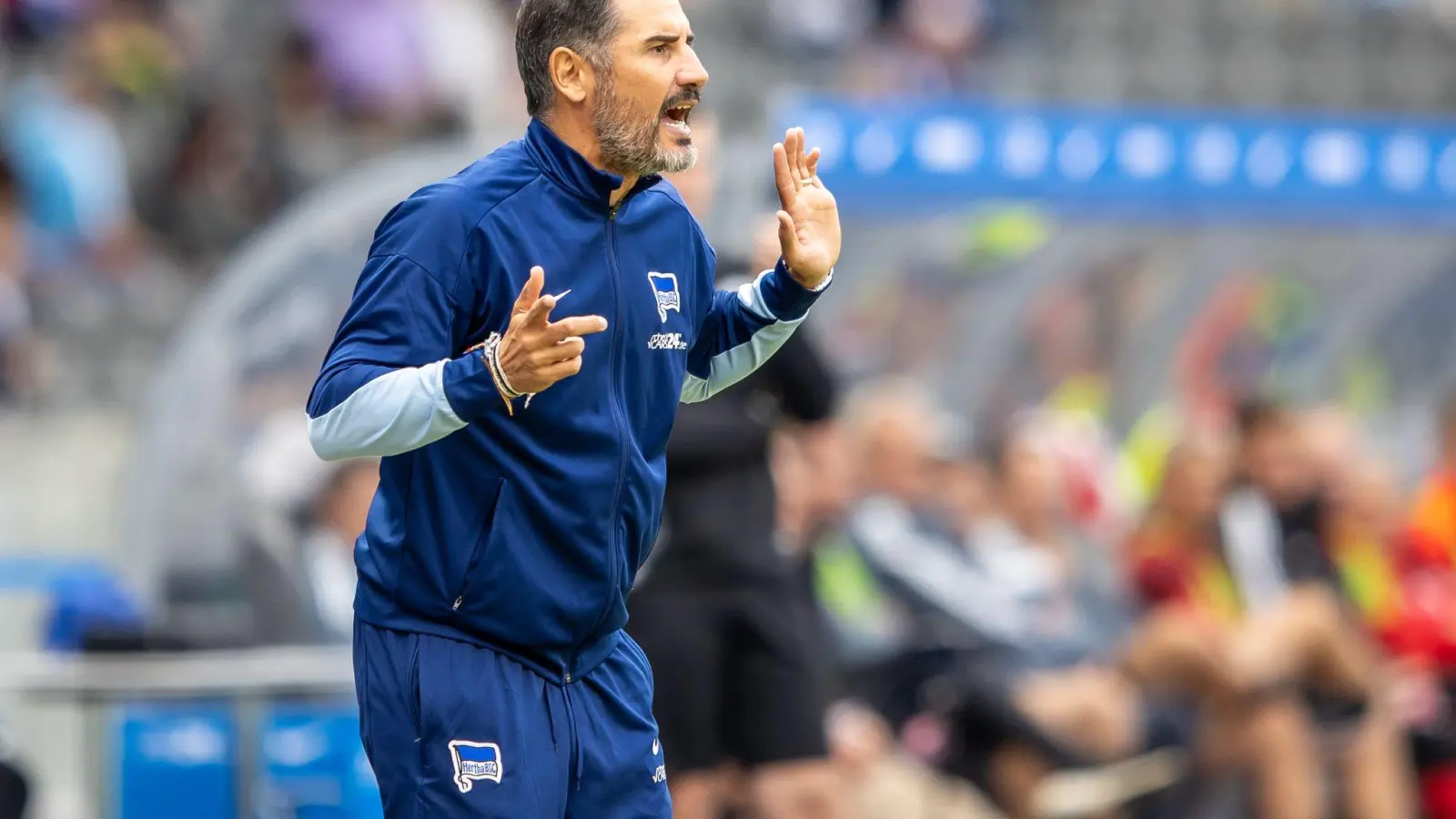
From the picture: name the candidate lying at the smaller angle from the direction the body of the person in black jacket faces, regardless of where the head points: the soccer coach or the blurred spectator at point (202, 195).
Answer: the soccer coach

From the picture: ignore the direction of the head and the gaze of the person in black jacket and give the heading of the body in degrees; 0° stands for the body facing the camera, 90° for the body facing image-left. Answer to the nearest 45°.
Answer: approximately 315°

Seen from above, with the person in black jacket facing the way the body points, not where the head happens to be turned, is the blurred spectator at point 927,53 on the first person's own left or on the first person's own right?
on the first person's own left

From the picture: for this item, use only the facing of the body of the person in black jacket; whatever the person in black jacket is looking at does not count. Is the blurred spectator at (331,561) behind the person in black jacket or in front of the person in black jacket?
behind
